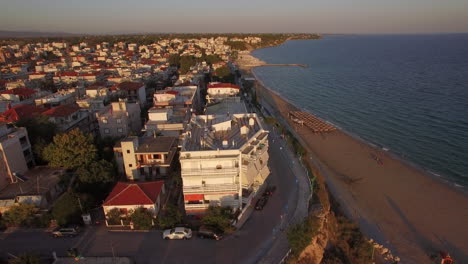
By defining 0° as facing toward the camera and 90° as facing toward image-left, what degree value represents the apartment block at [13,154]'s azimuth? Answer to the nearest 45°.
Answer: approximately 315°

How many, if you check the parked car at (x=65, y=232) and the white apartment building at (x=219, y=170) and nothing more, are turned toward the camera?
1

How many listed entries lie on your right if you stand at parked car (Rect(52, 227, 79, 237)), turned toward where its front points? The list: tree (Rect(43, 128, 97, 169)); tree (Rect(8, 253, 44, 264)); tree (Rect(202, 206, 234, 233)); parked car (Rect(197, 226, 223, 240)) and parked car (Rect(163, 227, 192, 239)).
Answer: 1

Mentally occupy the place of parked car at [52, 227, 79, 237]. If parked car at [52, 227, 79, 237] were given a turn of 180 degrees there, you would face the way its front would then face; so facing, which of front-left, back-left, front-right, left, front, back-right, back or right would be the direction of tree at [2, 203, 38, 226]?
back-left

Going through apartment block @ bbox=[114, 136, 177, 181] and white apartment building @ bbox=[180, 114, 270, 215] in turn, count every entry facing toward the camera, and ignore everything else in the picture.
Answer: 2

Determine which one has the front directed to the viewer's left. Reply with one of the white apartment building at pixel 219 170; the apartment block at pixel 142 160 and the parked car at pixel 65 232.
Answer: the parked car

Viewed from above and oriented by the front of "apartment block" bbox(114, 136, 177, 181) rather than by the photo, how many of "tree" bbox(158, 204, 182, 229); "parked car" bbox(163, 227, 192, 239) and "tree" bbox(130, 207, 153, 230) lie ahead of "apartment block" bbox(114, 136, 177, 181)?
3

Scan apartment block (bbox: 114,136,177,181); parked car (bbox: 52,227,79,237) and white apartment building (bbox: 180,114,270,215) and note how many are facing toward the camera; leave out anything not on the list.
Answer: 2

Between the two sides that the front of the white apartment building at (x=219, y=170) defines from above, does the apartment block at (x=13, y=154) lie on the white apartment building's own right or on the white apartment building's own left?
on the white apartment building's own right

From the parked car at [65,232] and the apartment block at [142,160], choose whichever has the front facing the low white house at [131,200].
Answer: the apartment block

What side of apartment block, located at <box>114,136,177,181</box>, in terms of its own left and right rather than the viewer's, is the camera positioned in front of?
front

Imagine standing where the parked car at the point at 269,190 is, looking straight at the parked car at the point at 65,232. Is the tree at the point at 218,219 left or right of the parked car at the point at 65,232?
left

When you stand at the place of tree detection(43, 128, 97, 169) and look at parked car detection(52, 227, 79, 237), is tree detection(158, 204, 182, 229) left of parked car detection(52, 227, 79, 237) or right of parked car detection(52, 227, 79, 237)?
left

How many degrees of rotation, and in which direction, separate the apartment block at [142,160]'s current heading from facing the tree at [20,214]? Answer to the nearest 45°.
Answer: approximately 45° to its right

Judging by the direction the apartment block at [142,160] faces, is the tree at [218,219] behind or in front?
in front

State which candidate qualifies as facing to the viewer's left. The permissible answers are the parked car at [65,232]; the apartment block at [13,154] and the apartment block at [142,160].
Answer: the parked car

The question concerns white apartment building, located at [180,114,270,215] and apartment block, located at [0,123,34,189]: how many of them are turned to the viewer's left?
0
